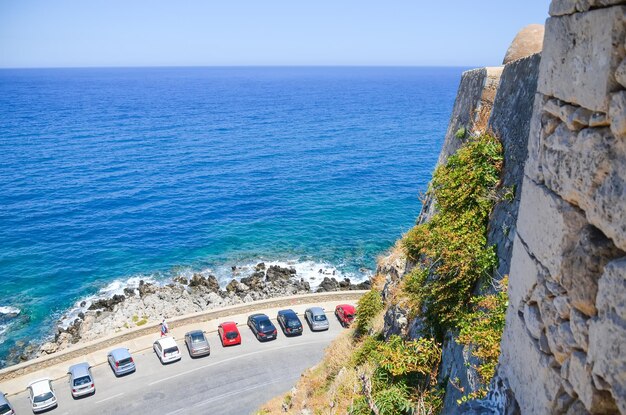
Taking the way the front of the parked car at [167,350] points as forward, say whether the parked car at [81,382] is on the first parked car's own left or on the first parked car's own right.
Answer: on the first parked car's own left

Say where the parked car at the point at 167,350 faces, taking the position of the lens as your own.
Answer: facing away from the viewer and to the left of the viewer

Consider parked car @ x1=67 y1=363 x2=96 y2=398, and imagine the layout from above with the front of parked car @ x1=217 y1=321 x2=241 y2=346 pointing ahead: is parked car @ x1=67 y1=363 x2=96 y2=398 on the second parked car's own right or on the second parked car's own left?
on the second parked car's own left

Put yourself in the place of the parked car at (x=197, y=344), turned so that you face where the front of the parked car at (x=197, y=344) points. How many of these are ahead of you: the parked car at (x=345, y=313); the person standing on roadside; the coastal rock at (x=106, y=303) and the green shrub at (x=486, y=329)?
2

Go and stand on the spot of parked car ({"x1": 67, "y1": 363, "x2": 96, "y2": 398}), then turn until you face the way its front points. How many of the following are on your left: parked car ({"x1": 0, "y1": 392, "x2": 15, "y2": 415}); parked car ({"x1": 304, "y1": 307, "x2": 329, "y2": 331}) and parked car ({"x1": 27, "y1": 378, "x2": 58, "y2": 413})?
2

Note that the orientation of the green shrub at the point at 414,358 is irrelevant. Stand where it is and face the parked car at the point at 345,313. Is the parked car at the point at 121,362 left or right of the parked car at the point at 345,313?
left

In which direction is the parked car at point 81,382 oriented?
away from the camera

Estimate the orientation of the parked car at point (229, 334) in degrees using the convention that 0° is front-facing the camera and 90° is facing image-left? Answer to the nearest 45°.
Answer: approximately 135°

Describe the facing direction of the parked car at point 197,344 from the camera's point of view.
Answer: facing away from the viewer and to the left of the viewer
